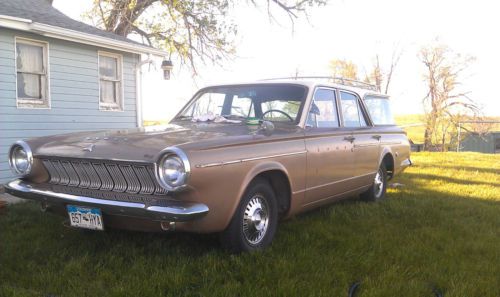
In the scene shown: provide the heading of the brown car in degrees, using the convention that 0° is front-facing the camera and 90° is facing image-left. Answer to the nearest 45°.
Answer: approximately 45°
